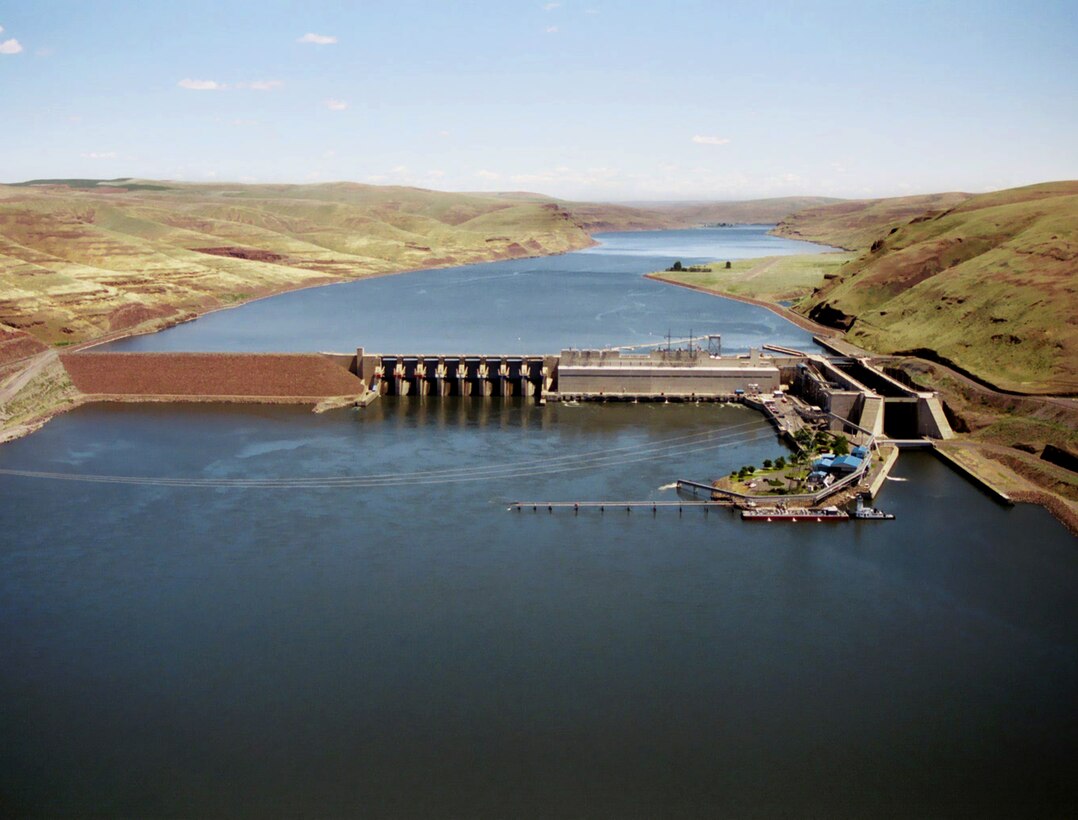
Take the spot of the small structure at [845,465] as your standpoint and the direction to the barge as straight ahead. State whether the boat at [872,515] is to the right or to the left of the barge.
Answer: left

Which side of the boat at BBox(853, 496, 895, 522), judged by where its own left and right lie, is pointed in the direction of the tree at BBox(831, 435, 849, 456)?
right

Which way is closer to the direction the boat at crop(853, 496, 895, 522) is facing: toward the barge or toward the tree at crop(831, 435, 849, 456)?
the barge

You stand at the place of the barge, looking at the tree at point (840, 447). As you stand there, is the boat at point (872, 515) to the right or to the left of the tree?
right

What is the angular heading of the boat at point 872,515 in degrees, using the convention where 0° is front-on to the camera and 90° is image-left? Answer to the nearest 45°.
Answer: approximately 90°

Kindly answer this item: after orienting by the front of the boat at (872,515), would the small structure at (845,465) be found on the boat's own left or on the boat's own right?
on the boat's own right
